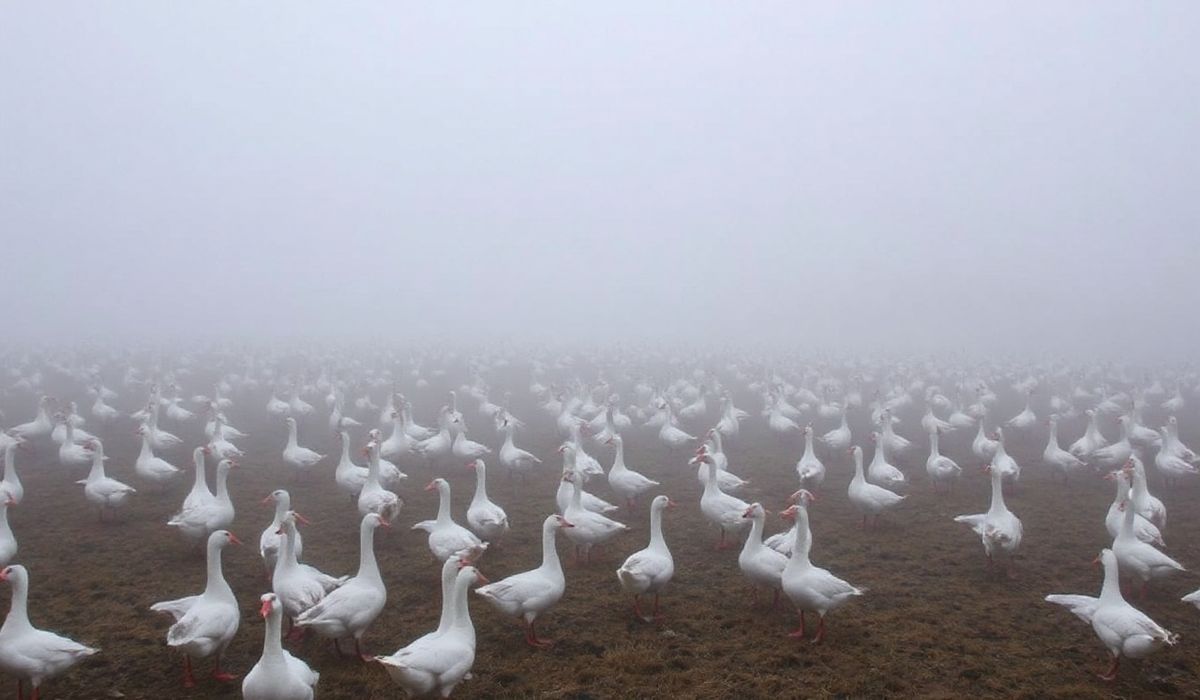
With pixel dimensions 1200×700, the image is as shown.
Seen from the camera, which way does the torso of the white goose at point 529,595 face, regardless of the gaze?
to the viewer's right

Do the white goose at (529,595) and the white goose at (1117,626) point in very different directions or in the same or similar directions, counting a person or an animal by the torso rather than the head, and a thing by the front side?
very different directions

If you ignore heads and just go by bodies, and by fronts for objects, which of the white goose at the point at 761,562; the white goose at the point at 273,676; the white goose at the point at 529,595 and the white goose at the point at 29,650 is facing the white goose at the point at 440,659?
the white goose at the point at 761,562

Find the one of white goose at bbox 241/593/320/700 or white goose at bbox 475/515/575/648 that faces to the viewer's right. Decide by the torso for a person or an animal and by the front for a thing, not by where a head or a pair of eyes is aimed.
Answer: white goose at bbox 475/515/575/648

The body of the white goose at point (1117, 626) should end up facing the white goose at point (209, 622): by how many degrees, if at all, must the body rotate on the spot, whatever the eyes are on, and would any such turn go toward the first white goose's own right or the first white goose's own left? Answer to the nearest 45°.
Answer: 0° — it already faces it

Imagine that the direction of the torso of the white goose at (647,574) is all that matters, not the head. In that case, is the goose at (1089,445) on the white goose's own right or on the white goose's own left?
on the white goose's own left
